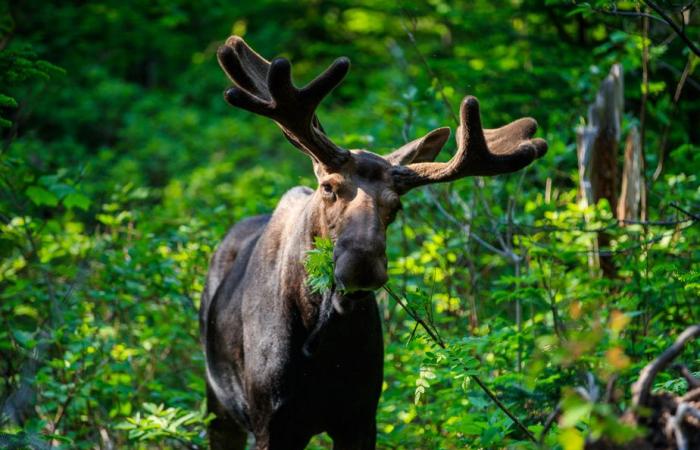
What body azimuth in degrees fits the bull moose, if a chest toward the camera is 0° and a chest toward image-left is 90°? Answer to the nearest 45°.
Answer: approximately 315°

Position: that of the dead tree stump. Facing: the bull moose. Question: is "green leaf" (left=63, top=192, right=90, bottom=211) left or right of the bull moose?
right

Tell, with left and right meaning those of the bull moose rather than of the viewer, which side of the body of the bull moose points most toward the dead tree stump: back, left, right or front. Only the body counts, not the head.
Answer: left

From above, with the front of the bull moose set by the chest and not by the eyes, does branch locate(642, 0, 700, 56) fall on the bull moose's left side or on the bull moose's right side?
on the bull moose's left side

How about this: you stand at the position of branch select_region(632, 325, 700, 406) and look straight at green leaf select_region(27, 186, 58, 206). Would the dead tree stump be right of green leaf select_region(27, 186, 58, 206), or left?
right

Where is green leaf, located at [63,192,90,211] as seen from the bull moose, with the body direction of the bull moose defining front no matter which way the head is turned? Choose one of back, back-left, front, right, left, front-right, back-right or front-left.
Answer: back
